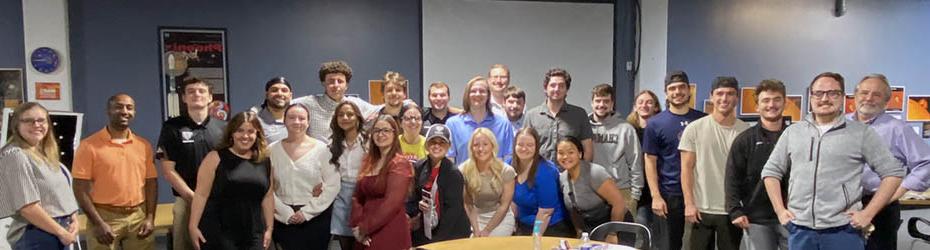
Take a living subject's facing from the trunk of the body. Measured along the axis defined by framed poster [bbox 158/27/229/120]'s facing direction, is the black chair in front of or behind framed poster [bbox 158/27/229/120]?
in front

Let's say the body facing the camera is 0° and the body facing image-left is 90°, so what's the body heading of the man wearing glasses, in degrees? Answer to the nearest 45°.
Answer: approximately 0°

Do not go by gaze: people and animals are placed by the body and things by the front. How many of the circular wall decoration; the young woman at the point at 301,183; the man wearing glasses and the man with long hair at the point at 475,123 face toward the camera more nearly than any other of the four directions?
4

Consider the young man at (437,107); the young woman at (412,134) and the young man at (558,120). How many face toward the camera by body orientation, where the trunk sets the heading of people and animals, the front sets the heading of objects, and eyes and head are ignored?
3

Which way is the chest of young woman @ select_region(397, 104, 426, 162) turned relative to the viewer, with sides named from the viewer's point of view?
facing the viewer

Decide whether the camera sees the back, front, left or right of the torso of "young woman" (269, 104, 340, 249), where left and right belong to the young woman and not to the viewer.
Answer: front

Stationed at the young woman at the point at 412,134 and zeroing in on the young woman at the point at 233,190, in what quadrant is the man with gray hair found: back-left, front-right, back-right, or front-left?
back-left

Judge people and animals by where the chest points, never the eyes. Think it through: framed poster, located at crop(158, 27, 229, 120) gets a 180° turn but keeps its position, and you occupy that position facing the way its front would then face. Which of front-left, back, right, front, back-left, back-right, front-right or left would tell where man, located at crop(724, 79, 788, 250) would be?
back-right

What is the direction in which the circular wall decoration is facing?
toward the camera

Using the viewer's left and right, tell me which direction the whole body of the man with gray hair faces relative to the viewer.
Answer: facing the viewer and to the left of the viewer
